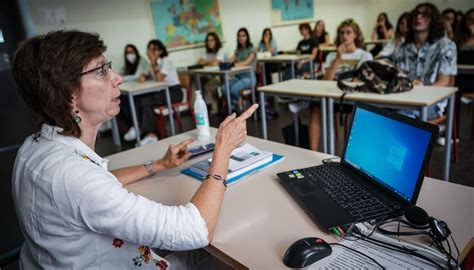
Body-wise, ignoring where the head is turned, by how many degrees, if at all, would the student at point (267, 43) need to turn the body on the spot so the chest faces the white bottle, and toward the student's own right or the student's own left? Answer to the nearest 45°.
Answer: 0° — they already face it

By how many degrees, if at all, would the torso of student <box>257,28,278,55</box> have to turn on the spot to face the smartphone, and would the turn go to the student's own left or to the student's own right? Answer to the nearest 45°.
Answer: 0° — they already face it

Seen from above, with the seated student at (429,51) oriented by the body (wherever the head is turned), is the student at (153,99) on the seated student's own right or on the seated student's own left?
on the seated student's own right

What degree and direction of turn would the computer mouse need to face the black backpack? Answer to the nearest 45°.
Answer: approximately 45° to its left

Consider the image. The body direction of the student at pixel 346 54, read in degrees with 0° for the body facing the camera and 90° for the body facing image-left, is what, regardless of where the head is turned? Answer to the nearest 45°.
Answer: approximately 45°

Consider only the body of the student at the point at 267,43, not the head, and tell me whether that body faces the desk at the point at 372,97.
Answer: yes

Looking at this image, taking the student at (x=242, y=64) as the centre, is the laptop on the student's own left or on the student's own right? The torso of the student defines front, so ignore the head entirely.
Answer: on the student's own left

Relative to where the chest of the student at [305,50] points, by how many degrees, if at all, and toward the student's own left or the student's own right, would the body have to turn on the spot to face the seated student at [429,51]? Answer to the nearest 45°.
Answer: approximately 45° to the student's own left

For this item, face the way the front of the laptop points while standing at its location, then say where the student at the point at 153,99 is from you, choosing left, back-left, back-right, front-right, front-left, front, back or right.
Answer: right

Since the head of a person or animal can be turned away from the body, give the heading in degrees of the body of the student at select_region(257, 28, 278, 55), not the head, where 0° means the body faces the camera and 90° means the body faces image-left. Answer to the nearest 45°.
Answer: approximately 0°

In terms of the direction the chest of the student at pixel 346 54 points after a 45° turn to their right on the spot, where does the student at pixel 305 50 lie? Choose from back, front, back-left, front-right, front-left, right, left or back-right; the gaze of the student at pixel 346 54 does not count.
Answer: right

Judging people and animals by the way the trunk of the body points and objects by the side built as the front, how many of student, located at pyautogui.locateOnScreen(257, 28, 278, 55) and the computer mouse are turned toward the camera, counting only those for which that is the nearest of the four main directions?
1

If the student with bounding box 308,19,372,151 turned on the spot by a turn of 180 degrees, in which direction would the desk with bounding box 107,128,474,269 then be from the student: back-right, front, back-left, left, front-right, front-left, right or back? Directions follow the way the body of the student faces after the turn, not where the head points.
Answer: back-right
